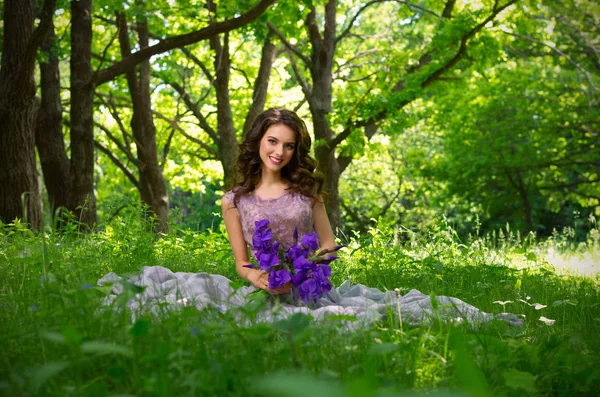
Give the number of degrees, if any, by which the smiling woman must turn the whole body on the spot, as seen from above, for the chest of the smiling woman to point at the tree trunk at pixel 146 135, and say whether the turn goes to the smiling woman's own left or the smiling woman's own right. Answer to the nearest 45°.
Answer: approximately 180°

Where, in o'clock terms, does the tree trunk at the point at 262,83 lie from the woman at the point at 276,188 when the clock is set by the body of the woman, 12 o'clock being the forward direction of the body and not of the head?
The tree trunk is roughly at 6 o'clock from the woman.

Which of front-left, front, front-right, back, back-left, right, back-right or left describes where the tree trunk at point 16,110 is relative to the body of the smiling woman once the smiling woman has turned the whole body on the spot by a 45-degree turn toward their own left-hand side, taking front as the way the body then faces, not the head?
back

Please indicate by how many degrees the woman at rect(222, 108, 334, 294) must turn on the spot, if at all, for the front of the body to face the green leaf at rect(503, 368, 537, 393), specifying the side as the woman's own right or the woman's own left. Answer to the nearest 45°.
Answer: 0° — they already face it

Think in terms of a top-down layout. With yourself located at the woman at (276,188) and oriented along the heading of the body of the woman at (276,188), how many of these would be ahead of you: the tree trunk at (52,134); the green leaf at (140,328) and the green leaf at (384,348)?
2

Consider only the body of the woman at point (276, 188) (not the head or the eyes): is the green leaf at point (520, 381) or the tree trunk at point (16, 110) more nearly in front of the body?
the green leaf

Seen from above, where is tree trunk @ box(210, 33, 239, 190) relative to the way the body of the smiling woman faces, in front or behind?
behind

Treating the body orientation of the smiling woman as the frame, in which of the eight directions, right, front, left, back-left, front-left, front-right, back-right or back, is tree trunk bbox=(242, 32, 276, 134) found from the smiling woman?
back

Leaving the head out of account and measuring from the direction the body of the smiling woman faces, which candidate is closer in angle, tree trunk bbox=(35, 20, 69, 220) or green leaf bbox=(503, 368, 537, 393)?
the green leaf

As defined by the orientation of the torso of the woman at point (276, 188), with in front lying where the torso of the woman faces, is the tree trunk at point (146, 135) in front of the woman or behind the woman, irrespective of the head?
behind
